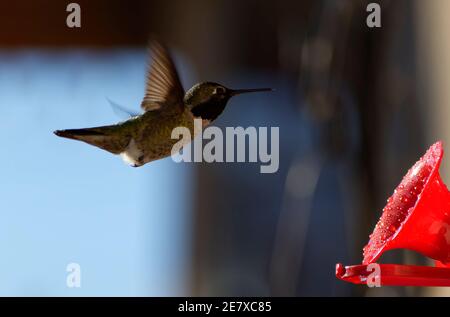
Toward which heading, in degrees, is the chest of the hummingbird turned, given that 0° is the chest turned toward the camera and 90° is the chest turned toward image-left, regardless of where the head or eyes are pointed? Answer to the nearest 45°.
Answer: approximately 270°

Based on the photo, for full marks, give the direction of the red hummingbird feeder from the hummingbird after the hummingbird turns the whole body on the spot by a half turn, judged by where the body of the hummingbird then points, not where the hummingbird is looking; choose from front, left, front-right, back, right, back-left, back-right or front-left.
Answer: back
